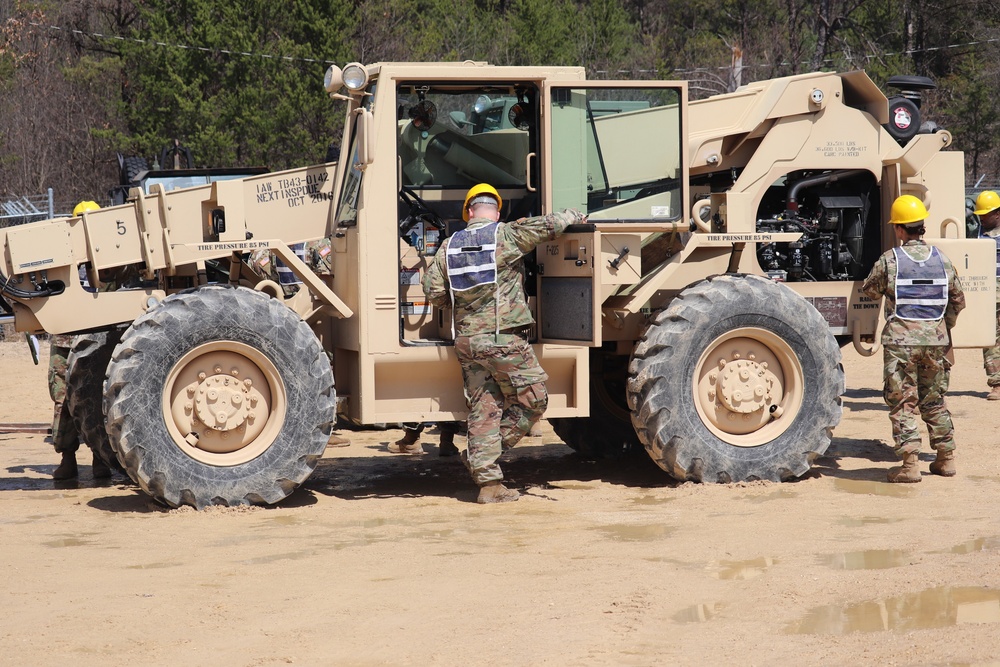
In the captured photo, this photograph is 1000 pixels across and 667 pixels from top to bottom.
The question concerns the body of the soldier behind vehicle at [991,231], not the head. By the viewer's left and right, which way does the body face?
facing to the left of the viewer

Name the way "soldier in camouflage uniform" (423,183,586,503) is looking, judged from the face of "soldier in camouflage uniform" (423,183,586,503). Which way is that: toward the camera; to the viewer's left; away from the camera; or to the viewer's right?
away from the camera

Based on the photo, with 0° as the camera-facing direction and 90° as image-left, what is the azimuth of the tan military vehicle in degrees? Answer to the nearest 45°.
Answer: approximately 90°

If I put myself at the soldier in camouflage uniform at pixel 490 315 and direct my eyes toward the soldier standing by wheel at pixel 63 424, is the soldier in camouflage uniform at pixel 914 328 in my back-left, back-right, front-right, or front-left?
back-right
